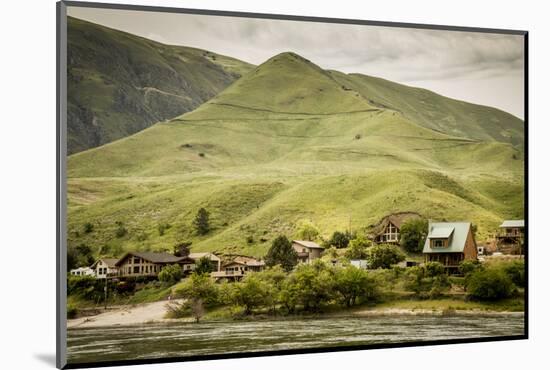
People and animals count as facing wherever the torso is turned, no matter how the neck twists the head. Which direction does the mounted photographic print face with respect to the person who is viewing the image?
facing the viewer and to the right of the viewer
